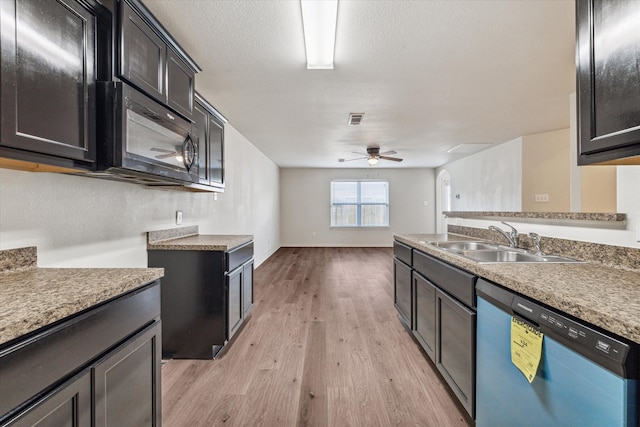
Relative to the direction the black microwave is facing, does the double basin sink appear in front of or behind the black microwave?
in front

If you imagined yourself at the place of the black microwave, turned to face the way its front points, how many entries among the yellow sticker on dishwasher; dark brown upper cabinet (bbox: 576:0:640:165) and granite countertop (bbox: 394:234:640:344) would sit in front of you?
3

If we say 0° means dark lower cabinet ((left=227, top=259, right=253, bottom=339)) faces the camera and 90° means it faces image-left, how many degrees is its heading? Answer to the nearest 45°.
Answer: approximately 270°

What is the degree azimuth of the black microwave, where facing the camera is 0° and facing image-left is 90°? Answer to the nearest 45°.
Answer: approximately 315°

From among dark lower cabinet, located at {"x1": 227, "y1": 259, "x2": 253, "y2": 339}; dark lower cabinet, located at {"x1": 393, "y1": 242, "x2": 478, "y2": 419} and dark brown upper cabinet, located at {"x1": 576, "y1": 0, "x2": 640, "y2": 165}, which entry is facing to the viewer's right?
dark lower cabinet, located at {"x1": 227, "y1": 259, "x2": 253, "y2": 339}

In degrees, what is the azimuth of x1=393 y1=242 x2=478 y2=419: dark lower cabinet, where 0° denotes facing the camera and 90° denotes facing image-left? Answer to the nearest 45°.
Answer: approximately 45°

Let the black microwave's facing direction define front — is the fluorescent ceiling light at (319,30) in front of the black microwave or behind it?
in front

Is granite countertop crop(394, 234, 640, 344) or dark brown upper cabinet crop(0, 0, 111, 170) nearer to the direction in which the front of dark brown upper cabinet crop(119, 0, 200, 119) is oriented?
the granite countertop

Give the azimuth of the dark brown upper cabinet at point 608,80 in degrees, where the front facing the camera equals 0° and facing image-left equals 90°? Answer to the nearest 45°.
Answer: approximately 45°
